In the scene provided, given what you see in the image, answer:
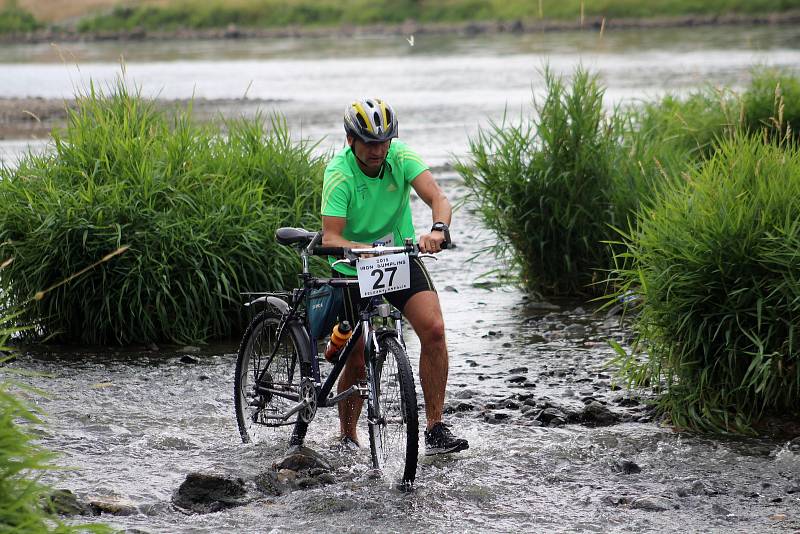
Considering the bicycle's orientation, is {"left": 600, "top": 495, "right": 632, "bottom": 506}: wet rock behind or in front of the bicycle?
in front

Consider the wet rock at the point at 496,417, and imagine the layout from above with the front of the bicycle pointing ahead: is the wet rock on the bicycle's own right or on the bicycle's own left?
on the bicycle's own left

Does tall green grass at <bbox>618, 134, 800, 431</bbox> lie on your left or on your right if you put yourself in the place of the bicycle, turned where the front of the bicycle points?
on your left

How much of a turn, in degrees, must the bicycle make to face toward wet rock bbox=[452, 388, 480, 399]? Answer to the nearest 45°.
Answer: approximately 90° to its left

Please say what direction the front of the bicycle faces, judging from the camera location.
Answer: facing the viewer and to the right of the viewer

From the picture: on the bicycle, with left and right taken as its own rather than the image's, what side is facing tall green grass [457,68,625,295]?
left

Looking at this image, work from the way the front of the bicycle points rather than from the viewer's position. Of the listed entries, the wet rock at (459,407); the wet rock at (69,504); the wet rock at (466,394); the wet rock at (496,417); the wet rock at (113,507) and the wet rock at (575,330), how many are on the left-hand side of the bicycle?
4

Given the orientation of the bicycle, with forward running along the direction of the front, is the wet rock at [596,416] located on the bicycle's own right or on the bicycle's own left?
on the bicycle's own left

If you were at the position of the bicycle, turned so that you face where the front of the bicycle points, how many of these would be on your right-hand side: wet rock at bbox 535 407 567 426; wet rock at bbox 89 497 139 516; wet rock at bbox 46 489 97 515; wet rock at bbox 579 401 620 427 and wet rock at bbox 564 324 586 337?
2

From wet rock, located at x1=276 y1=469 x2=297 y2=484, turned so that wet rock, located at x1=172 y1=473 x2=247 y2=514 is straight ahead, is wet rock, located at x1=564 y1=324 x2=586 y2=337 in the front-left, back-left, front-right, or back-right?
back-right

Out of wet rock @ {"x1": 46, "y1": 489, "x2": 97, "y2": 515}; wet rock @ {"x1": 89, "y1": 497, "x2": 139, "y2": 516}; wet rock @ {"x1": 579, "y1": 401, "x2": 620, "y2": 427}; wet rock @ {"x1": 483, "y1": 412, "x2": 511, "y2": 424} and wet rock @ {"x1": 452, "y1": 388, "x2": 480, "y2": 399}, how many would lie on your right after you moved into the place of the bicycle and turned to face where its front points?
2

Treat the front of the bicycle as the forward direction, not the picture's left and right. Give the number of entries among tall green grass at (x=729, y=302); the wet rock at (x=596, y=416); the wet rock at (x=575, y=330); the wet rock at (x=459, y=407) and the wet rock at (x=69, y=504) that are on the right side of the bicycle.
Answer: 1

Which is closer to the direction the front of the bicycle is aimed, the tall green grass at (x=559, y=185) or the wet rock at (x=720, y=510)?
the wet rock

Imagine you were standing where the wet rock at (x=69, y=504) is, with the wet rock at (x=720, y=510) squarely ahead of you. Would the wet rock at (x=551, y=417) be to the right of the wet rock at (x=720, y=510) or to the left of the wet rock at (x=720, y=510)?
left

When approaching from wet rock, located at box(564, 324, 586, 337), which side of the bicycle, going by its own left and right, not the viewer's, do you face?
left

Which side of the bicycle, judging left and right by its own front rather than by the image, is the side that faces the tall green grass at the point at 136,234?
back
